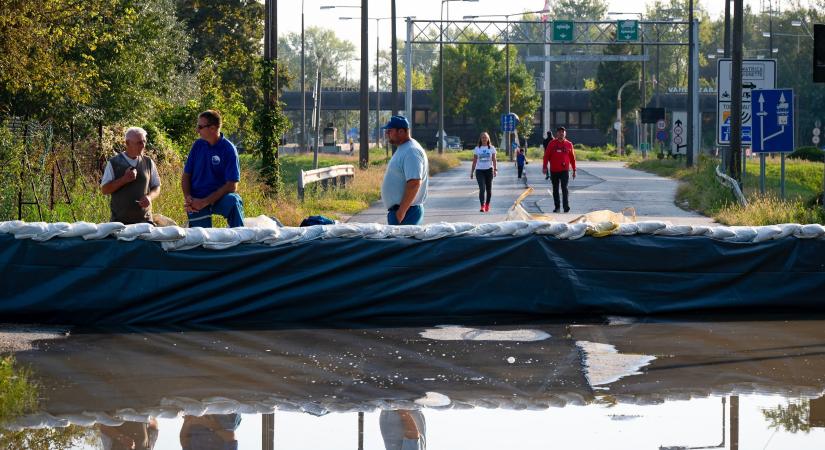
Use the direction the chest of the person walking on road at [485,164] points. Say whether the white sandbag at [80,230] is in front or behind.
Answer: in front

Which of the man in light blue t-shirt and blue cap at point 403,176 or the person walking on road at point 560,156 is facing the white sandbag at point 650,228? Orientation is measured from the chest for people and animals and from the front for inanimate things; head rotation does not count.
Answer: the person walking on road

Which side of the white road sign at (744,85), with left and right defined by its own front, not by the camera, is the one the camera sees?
front

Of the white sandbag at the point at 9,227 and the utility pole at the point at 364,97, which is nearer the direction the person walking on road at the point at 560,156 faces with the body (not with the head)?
the white sandbag

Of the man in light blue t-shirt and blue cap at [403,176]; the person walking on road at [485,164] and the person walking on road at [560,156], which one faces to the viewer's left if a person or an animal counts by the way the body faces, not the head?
the man in light blue t-shirt and blue cap

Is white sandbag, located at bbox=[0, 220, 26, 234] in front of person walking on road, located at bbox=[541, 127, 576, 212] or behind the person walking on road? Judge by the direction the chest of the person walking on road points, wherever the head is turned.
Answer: in front

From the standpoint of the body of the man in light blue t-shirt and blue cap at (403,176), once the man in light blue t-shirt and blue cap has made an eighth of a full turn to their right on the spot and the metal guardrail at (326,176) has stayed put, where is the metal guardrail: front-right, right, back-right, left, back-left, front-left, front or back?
front-right

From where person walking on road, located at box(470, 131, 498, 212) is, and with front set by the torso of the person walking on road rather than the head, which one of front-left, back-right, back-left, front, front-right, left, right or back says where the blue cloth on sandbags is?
front

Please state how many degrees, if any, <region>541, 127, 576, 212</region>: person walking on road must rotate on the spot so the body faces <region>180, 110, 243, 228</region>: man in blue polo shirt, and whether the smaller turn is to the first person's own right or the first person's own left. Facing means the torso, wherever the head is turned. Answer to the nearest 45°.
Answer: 0° — they already face them

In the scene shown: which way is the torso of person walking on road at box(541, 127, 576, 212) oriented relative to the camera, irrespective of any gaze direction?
toward the camera

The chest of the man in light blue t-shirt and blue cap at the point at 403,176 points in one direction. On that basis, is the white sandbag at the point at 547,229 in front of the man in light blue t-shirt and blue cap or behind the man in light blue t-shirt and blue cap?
behind

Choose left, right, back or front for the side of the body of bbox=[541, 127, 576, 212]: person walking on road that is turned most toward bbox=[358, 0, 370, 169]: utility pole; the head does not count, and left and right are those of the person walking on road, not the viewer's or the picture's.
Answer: back

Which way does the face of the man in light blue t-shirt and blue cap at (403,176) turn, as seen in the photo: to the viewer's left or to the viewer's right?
to the viewer's left
